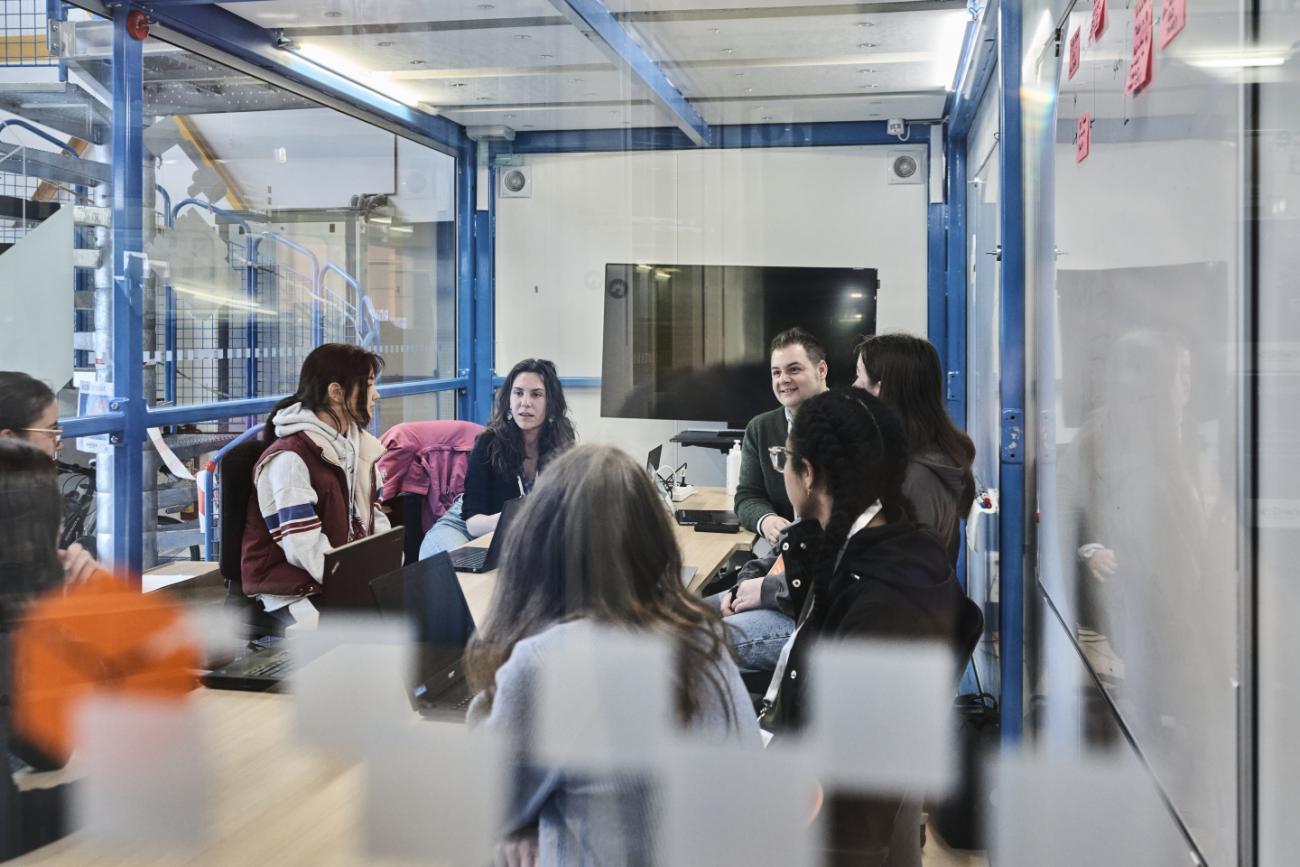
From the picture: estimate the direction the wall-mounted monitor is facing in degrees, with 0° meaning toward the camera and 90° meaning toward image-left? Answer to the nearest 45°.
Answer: approximately 0°

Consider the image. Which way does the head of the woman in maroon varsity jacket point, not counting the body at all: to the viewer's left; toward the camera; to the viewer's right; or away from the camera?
to the viewer's right

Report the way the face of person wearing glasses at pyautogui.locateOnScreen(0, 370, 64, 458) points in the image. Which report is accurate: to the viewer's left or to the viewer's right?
to the viewer's right

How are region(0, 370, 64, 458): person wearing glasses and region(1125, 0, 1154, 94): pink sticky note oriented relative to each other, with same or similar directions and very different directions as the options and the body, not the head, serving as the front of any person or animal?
very different directions

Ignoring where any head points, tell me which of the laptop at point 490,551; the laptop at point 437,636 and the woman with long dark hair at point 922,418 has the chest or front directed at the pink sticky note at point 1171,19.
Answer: the laptop at point 437,636

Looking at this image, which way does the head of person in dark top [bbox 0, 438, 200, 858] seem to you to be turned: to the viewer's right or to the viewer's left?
to the viewer's right
